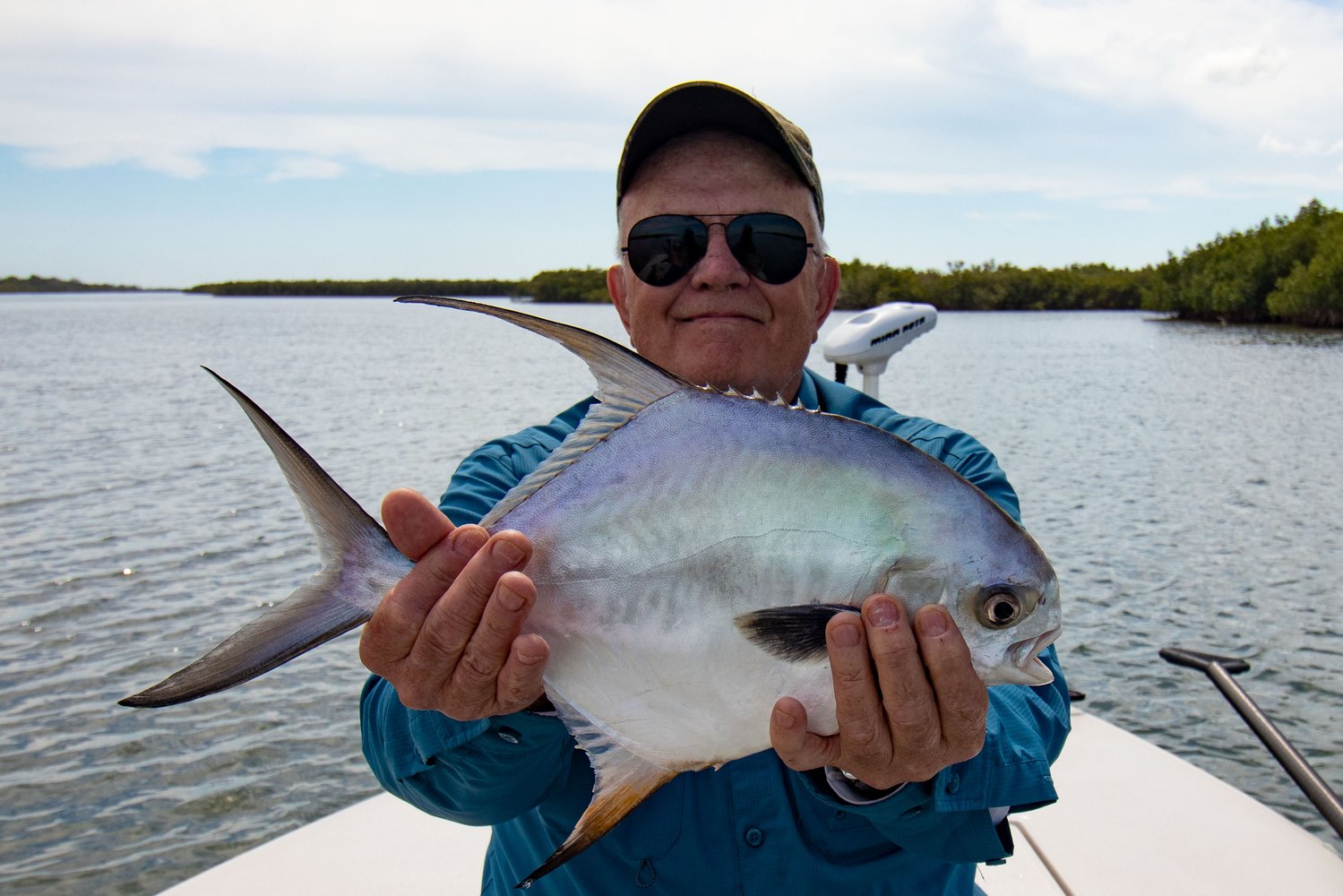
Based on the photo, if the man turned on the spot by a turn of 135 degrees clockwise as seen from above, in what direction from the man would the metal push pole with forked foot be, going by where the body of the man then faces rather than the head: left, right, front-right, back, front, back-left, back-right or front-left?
right

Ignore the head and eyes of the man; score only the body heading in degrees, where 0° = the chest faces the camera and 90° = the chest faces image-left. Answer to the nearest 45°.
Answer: approximately 0°
